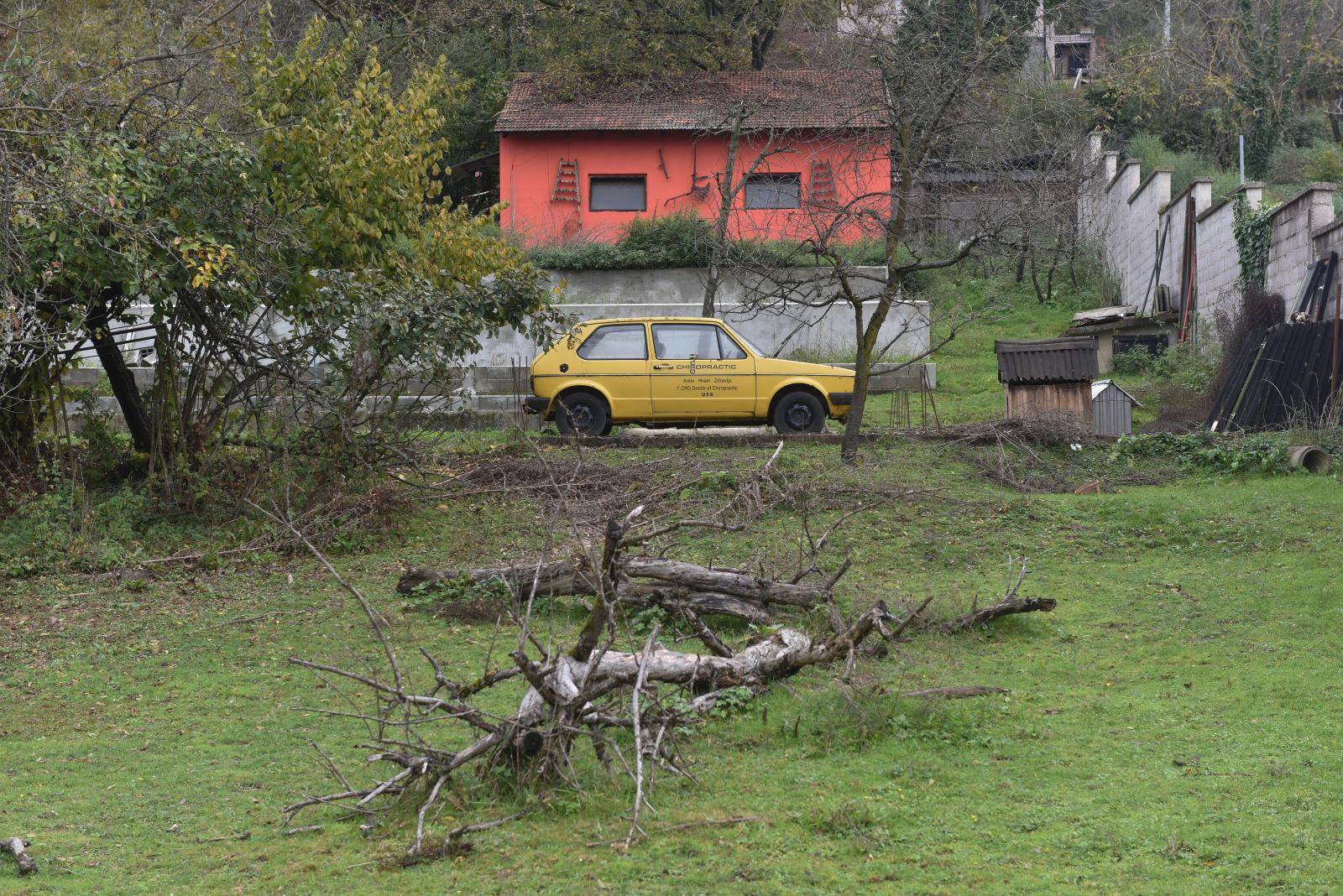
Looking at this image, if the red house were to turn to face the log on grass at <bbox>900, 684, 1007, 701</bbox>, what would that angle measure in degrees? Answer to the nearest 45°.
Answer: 0° — it already faces it

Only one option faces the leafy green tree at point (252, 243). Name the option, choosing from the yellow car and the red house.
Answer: the red house

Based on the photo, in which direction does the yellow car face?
to the viewer's right

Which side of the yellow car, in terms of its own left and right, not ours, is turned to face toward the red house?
left

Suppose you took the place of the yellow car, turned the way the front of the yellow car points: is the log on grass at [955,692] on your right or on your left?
on your right

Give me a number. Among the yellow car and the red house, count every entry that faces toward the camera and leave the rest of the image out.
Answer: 1

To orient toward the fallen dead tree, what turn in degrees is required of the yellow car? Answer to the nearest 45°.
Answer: approximately 90° to its right

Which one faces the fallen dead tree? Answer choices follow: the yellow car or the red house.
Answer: the red house

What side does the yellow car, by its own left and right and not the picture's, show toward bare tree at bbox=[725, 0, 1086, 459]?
front

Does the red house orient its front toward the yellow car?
yes

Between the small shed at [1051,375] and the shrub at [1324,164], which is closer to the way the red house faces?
the small shed

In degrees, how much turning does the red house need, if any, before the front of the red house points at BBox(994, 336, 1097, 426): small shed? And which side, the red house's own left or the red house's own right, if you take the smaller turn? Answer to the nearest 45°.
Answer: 0° — it already faces it

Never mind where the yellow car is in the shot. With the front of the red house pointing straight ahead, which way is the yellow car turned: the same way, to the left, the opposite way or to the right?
to the left

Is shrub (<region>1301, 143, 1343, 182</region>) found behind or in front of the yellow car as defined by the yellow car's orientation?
in front

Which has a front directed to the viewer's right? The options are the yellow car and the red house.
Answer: the yellow car
